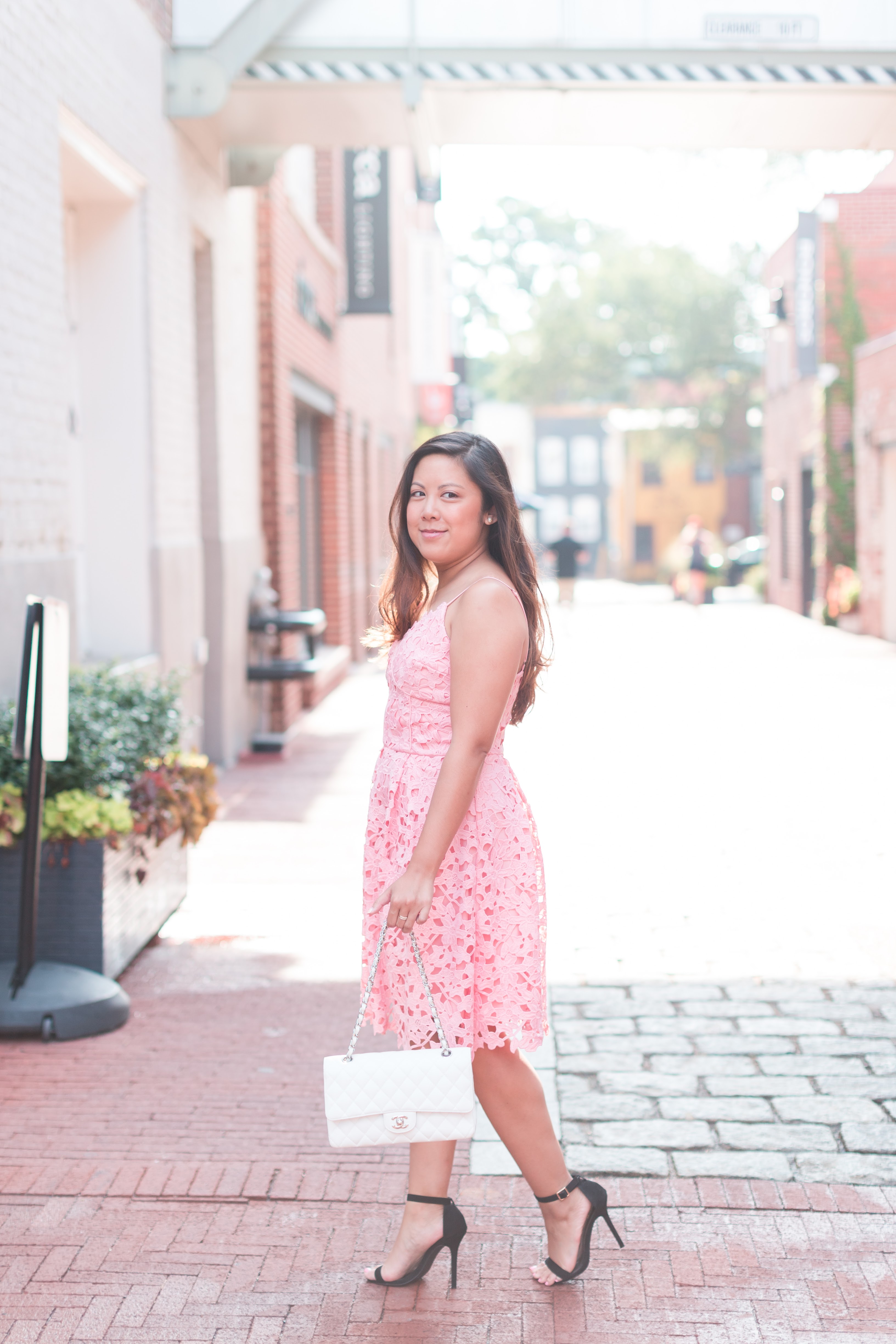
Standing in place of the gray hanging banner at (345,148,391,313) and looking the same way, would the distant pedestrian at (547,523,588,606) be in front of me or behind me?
behind

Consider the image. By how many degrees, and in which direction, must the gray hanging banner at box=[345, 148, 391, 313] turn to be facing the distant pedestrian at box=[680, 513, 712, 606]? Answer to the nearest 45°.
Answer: approximately 135° to its left

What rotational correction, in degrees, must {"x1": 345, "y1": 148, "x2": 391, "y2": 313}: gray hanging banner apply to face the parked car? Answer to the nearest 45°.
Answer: approximately 180°

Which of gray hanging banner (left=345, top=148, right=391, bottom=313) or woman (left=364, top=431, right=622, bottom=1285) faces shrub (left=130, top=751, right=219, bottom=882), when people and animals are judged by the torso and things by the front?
the gray hanging banner

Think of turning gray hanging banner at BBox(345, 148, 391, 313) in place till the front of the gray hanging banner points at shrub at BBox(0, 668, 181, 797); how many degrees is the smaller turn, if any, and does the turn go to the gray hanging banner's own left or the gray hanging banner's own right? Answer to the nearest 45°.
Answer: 0° — it already faces it

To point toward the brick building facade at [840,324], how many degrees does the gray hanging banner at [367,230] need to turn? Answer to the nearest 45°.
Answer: approximately 135° to its left

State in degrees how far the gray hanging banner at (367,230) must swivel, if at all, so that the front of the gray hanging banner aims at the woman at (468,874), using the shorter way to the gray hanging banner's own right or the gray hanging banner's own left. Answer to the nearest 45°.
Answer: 0° — it already faces them

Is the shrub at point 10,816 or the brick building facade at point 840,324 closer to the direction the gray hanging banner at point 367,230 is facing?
the shrub

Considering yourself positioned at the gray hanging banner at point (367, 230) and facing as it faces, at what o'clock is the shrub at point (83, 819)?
The shrub is roughly at 12 o'clock from the gray hanging banner.

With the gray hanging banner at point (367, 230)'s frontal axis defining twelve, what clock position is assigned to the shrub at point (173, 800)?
The shrub is roughly at 12 o'clock from the gray hanging banner.
